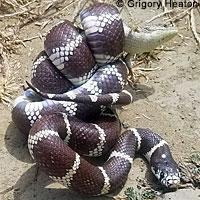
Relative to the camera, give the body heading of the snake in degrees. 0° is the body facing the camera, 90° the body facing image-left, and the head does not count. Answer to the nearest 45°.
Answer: approximately 315°
